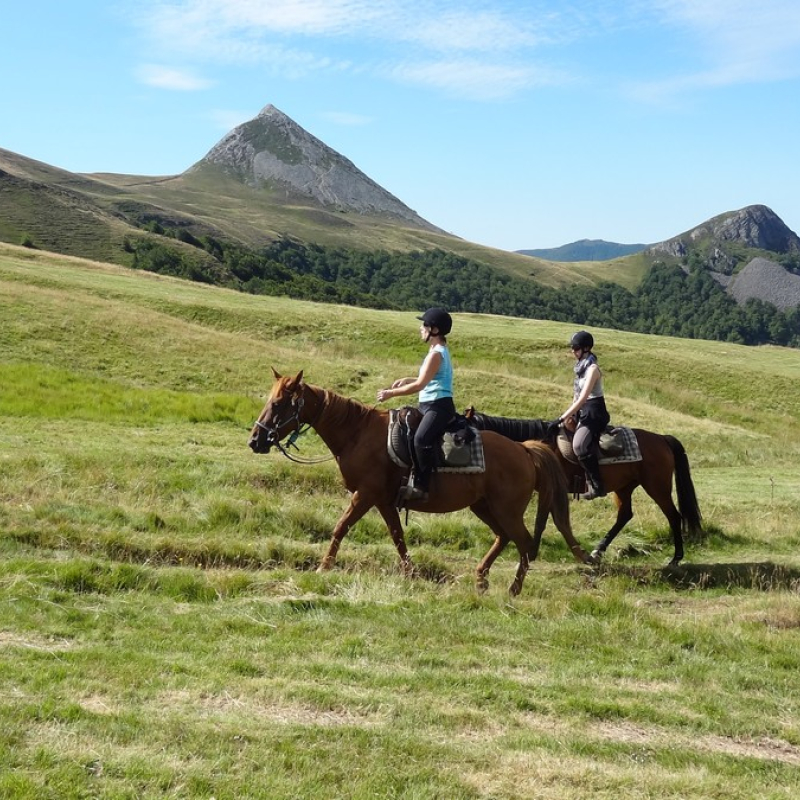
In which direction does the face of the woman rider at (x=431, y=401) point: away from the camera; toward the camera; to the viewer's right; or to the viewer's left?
to the viewer's left

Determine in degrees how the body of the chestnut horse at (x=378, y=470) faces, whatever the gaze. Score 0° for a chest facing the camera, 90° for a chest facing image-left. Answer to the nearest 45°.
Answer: approximately 90°

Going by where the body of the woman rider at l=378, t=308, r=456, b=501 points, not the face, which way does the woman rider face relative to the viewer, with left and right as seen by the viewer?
facing to the left of the viewer

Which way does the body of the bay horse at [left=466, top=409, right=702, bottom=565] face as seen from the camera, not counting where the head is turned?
to the viewer's left

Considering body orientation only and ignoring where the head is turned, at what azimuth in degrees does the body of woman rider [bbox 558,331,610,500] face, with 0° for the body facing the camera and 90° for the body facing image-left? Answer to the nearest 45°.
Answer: approximately 90°

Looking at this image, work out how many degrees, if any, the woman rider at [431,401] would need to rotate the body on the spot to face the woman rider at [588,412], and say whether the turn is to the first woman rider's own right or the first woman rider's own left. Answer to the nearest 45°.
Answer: approximately 135° to the first woman rider's own right

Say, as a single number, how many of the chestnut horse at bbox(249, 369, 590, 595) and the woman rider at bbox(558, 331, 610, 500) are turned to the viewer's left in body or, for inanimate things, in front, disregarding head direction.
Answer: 2
